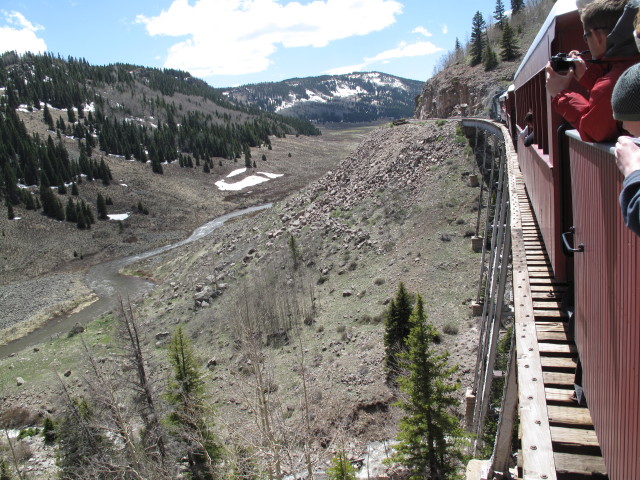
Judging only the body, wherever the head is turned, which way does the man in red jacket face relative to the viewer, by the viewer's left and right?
facing away from the viewer and to the left of the viewer

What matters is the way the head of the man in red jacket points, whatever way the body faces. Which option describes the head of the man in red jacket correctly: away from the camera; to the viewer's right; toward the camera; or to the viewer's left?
to the viewer's left

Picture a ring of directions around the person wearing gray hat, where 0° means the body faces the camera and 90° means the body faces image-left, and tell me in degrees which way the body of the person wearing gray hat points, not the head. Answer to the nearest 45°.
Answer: approximately 90°

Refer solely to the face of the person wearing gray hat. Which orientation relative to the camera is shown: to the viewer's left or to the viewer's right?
to the viewer's left

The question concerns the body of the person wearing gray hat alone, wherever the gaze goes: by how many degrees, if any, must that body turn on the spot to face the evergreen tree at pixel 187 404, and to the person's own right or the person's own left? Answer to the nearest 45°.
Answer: approximately 45° to the person's own right
